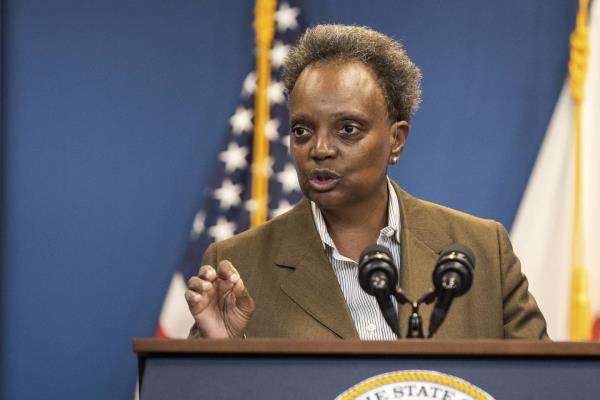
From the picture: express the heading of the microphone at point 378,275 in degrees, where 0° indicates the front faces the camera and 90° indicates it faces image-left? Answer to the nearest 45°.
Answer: approximately 180°

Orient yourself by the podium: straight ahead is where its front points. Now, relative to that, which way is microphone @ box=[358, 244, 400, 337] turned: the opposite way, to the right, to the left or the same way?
the opposite way

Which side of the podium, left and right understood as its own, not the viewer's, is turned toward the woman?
back

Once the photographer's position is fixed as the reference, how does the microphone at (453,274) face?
facing away from the viewer

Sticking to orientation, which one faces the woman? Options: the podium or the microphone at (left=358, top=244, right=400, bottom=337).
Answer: the microphone

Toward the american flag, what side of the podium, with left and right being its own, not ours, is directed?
back

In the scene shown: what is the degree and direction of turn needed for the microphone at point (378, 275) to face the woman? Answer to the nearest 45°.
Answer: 0° — it already faces them
